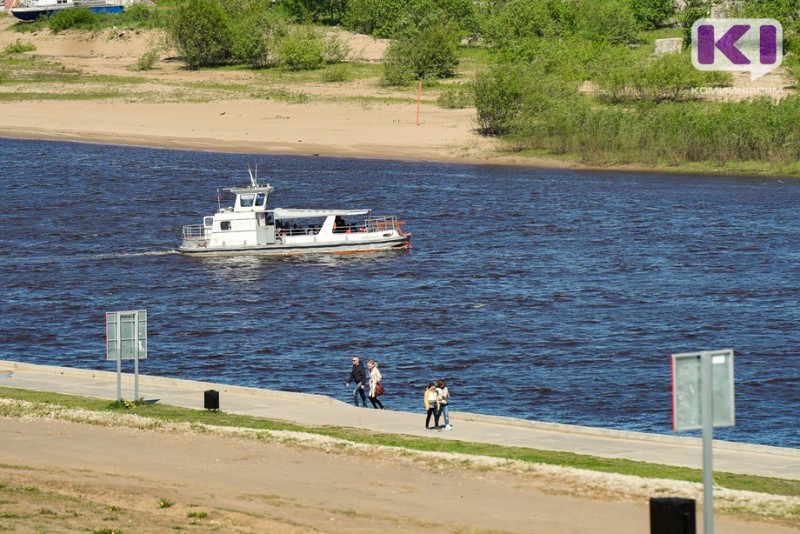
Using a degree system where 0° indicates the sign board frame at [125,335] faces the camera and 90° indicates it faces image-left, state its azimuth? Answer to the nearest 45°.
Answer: approximately 180°

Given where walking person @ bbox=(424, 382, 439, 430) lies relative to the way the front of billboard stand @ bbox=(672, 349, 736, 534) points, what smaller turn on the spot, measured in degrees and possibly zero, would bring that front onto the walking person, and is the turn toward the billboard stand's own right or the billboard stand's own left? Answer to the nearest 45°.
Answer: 0° — it already faces them

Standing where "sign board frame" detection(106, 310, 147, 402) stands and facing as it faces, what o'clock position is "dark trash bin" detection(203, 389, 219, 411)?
The dark trash bin is roughly at 3 o'clock from the sign board frame.

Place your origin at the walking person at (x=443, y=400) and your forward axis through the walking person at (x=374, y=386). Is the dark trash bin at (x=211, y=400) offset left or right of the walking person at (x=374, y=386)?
left

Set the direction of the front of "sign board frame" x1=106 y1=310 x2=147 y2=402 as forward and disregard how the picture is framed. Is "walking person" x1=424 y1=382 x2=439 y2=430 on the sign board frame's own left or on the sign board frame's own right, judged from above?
on the sign board frame's own right

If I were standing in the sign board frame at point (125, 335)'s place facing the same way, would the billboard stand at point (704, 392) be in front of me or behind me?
behind

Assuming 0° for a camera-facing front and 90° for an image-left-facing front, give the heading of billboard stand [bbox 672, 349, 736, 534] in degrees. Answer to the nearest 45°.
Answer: approximately 180°
